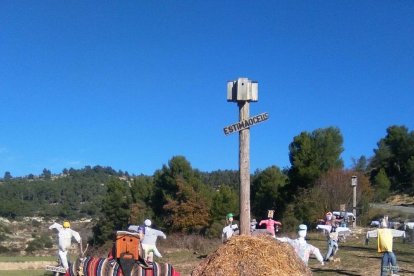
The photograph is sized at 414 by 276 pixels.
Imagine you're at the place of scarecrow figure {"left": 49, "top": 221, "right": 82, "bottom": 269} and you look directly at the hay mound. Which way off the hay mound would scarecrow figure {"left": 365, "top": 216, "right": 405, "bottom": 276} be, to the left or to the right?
left

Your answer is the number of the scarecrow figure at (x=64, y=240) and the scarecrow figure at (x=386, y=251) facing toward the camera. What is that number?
2

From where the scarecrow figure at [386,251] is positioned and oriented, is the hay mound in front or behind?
in front

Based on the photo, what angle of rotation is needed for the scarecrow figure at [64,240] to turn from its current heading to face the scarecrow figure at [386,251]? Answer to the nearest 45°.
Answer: approximately 45° to its left

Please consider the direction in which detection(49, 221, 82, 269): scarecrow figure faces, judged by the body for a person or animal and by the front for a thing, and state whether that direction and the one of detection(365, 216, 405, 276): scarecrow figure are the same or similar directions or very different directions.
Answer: same or similar directions

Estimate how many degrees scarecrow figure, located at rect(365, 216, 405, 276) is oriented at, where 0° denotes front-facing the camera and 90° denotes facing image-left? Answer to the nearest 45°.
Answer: approximately 0°

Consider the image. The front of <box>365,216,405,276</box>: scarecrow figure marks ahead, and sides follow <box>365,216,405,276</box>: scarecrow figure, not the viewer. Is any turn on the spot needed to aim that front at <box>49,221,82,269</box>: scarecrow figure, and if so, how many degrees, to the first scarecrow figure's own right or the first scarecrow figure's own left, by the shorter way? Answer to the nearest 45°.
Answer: approximately 90° to the first scarecrow figure's own right
